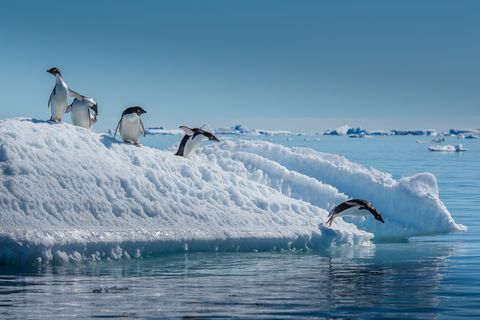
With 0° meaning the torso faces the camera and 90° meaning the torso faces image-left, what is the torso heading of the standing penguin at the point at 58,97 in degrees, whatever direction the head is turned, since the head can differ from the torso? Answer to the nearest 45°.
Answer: approximately 0°

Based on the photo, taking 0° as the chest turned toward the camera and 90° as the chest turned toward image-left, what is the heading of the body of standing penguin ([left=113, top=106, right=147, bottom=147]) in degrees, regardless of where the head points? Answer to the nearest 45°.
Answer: approximately 315°

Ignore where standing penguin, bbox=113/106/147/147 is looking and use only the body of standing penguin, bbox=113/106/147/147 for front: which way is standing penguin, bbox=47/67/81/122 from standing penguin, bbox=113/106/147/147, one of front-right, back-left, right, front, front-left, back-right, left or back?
back-right

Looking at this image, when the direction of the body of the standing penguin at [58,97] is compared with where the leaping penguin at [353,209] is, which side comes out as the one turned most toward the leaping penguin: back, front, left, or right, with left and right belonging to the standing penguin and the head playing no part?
left

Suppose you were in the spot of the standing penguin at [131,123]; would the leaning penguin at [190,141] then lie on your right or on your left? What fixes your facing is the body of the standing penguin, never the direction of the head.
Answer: on your left

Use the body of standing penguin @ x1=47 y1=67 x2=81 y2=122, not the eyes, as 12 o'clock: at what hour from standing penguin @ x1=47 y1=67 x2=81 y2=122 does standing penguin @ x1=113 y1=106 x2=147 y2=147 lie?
standing penguin @ x1=113 y1=106 x2=147 y2=147 is roughly at 9 o'clock from standing penguin @ x1=47 y1=67 x2=81 y2=122.
